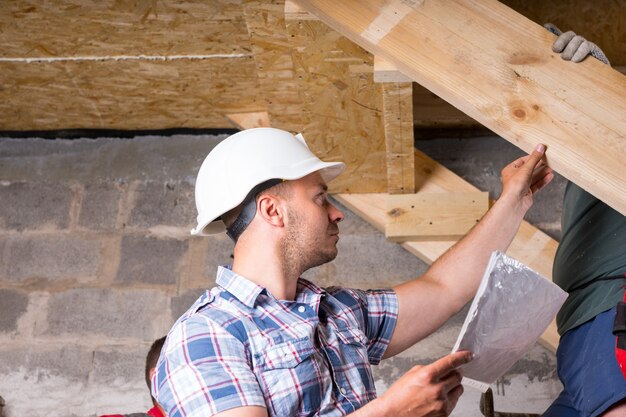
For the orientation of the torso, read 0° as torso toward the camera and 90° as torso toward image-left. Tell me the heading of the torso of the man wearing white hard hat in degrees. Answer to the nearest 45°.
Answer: approximately 315°

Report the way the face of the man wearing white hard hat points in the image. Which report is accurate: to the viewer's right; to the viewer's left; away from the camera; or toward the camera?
to the viewer's right

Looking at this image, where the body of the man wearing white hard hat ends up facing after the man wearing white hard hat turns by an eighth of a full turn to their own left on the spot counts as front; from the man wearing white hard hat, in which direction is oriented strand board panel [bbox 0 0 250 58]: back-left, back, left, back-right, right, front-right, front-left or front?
back-left

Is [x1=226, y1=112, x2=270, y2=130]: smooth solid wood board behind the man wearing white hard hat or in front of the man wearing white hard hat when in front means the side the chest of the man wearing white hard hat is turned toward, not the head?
behind

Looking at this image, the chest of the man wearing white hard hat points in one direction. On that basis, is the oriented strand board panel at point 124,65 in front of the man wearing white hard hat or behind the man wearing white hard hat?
behind

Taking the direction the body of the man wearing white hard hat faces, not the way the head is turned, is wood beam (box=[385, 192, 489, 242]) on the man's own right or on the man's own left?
on the man's own left

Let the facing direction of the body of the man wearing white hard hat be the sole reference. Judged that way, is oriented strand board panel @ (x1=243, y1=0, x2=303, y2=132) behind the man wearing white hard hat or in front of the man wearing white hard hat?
behind

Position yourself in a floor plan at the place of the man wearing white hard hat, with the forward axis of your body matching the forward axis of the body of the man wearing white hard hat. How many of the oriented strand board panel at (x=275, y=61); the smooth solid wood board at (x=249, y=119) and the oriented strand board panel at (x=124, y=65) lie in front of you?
0

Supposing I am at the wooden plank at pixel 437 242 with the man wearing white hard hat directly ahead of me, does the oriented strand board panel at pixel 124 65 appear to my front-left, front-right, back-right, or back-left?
front-right
